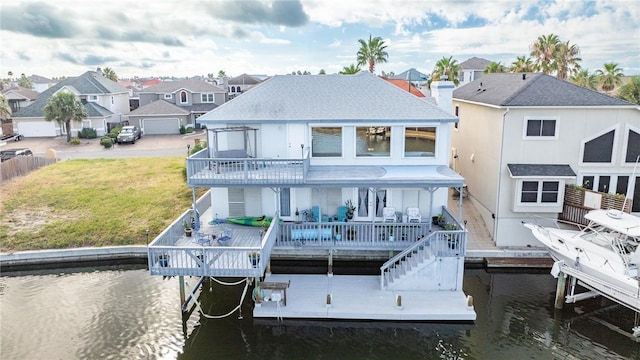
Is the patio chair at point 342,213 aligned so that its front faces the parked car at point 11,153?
no

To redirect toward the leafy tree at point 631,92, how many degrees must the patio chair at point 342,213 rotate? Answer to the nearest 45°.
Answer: approximately 135° to its left

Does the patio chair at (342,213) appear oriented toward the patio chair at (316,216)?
no

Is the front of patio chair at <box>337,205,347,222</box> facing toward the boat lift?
no

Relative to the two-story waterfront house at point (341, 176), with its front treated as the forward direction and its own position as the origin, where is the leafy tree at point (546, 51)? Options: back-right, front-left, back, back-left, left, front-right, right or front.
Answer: back-left

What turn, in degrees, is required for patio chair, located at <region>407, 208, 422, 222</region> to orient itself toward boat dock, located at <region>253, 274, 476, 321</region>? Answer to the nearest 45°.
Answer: approximately 45° to its right

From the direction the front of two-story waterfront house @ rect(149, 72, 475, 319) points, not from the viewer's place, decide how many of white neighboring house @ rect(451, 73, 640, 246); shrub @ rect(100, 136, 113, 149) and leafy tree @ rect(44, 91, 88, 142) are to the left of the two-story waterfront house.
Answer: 1

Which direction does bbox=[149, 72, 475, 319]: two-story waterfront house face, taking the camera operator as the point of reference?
facing the viewer

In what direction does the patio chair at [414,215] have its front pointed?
toward the camera

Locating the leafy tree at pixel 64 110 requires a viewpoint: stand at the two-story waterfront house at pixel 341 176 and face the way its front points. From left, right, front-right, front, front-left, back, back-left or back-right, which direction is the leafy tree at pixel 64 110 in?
back-right

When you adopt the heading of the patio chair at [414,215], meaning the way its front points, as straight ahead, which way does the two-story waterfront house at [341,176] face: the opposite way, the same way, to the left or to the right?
the same way

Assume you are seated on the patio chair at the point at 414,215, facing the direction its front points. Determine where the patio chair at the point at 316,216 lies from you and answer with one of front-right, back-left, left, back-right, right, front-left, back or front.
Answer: right

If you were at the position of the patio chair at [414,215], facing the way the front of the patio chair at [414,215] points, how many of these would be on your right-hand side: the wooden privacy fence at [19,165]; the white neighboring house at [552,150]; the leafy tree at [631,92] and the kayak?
2

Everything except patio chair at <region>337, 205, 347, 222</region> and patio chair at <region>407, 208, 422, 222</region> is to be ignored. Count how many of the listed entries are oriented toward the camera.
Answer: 2

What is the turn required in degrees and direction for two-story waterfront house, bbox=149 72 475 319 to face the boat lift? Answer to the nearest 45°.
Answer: approximately 90° to its left

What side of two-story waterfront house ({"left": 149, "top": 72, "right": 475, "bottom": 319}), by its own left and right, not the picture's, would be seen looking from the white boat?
left

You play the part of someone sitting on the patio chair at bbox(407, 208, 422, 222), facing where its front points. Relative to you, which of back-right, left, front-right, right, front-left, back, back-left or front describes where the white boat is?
left
